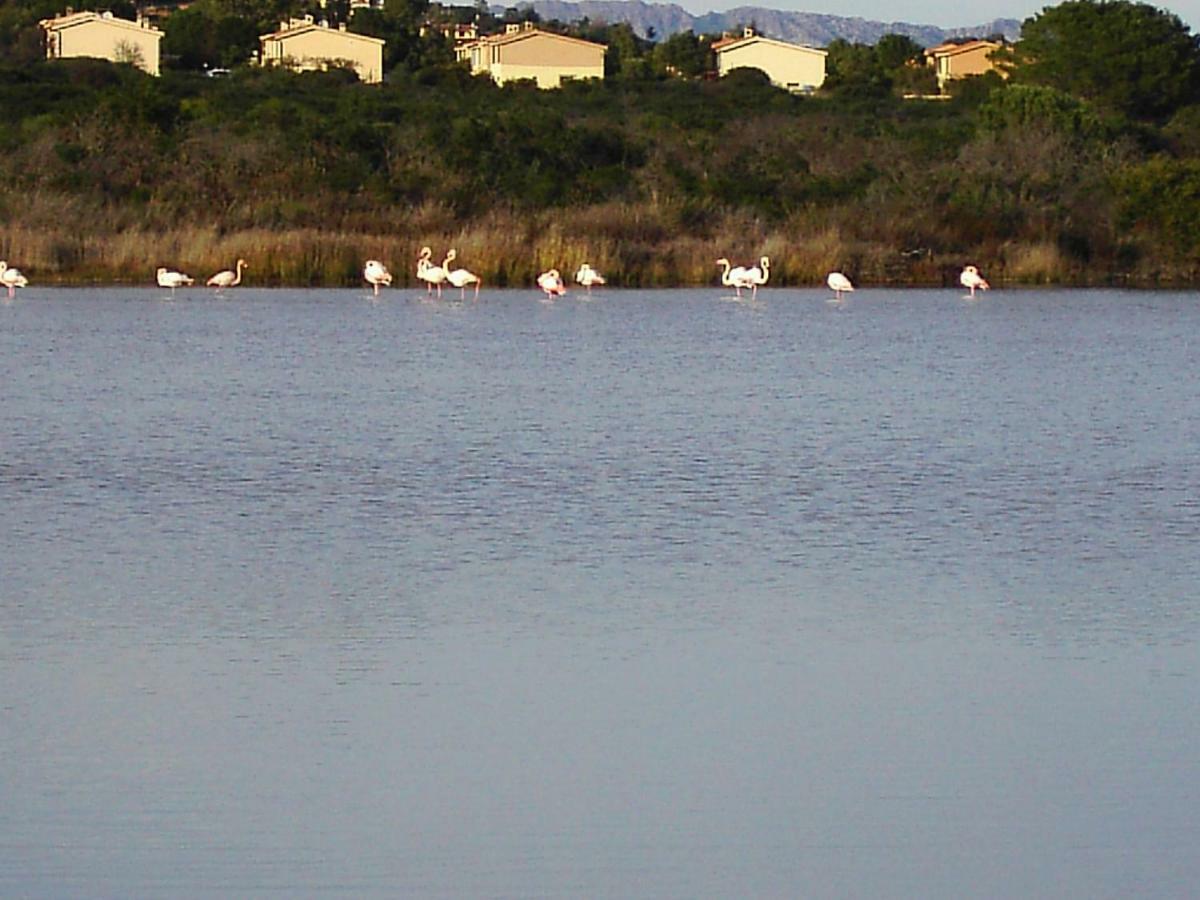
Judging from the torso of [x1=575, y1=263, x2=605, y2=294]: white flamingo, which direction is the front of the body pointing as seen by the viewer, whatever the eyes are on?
to the viewer's left

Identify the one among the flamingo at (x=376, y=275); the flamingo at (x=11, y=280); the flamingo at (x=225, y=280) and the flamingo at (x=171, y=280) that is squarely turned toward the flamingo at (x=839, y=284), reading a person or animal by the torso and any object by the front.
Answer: the flamingo at (x=225, y=280)

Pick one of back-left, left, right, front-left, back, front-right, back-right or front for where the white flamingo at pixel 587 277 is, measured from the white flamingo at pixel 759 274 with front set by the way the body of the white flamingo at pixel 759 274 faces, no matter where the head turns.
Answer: back

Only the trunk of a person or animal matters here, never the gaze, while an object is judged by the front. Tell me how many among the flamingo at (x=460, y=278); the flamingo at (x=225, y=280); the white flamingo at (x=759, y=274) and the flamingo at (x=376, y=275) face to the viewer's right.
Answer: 2

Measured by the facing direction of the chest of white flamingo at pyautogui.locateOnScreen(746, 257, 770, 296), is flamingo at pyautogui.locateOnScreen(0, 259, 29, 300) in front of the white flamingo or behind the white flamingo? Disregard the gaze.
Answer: behind

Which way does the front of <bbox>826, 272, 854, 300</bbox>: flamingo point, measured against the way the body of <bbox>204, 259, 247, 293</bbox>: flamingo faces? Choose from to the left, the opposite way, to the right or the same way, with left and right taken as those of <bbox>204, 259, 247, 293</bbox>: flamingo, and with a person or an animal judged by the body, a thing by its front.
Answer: the opposite way

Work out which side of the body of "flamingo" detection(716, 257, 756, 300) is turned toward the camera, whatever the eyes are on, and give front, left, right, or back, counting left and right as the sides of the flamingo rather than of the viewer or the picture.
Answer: left

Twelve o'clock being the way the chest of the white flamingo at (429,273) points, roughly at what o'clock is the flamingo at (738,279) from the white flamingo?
The flamingo is roughly at 6 o'clock from the white flamingo.

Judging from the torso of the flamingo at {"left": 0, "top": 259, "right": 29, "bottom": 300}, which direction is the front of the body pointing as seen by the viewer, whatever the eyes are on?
to the viewer's left

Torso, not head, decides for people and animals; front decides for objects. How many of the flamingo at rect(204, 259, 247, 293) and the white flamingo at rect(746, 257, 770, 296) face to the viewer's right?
2

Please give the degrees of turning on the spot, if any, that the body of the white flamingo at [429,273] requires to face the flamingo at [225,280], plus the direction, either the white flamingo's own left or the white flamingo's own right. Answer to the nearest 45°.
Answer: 0° — it already faces it

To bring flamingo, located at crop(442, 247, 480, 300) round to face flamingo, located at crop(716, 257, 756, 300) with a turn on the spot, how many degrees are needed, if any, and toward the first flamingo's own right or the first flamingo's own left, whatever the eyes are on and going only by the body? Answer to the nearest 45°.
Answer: approximately 180°

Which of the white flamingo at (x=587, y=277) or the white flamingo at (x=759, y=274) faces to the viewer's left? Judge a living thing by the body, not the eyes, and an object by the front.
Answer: the white flamingo at (x=587, y=277)
